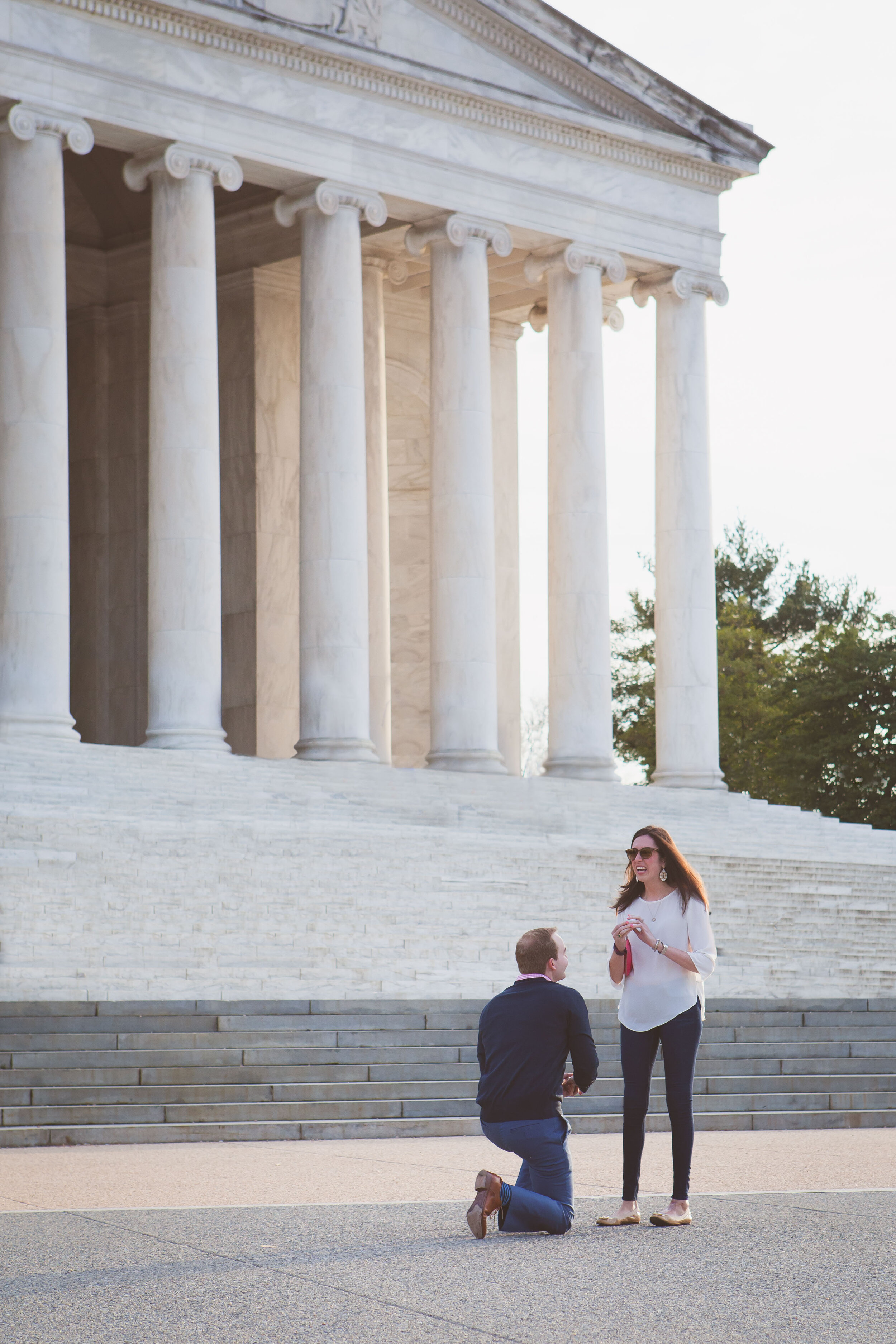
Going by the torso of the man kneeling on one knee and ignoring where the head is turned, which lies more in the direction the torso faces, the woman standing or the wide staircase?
the woman standing

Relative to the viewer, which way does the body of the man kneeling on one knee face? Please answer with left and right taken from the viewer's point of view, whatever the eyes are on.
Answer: facing away from the viewer and to the right of the viewer

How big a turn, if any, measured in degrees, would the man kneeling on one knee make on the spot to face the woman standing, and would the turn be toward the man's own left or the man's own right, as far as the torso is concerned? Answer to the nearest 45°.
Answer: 0° — they already face them

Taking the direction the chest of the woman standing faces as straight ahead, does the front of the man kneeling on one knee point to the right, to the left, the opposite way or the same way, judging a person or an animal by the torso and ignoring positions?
the opposite way

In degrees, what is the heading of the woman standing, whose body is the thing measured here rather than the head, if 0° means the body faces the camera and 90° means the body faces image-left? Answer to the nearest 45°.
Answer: approximately 45°

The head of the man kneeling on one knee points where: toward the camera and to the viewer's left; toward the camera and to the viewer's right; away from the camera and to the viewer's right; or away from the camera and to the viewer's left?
away from the camera and to the viewer's right

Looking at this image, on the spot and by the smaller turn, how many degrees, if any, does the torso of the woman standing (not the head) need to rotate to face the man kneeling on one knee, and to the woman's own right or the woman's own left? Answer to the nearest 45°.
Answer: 0° — they already face them

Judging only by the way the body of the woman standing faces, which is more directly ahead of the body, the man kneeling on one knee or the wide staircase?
the man kneeling on one knee

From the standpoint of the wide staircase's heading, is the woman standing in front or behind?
in front

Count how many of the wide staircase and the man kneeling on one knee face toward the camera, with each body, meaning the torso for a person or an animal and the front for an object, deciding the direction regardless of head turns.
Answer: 1
